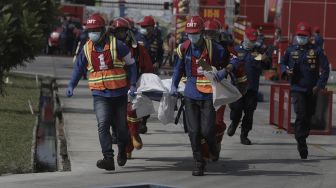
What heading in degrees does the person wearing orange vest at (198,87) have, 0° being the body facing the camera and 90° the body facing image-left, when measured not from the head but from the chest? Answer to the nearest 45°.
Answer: approximately 0°

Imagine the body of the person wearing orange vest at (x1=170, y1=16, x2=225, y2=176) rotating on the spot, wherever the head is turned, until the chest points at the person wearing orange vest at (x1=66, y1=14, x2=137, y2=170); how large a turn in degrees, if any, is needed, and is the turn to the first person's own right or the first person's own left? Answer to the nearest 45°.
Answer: approximately 90° to the first person's own right

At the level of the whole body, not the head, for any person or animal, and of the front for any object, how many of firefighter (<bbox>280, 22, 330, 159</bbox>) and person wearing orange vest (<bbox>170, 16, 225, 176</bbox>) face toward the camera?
2

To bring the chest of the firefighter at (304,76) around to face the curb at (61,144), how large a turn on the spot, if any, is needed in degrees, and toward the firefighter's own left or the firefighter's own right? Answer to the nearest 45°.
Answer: approximately 90° to the firefighter's own right

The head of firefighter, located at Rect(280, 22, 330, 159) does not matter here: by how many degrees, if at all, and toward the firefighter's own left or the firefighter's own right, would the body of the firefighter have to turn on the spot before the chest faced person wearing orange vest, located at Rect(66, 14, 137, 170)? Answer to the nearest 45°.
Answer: approximately 45° to the firefighter's own right

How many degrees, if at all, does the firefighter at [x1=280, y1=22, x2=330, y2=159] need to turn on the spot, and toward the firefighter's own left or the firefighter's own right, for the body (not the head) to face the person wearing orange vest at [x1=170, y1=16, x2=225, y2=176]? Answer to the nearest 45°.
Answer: approximately 45° to the firefighter's own right

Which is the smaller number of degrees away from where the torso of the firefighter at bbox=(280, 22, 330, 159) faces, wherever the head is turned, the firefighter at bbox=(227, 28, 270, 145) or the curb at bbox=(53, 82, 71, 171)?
the curb
